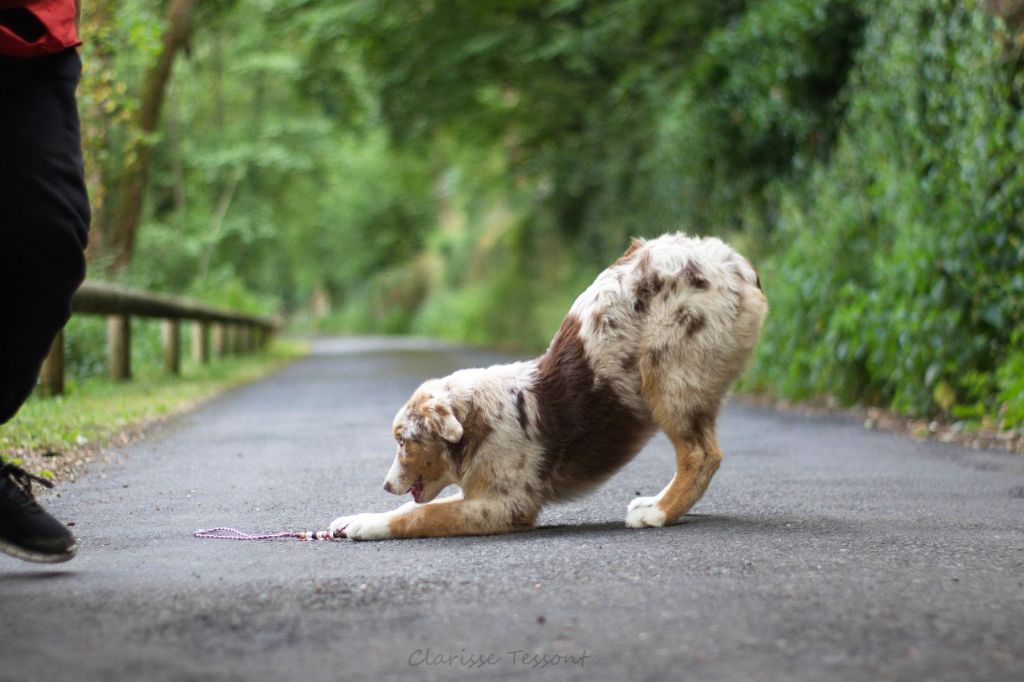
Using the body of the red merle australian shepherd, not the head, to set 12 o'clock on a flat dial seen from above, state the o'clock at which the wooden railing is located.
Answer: The wooden railing is roughly at 2 o'clock from the red merle australian shepherd.

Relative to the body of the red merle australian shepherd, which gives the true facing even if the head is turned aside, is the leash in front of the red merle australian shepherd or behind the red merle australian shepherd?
in front

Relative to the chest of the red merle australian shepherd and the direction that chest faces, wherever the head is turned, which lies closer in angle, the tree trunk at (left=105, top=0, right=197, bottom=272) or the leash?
the leash

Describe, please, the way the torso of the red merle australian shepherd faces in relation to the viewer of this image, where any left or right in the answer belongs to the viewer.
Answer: facing to the left of the viewer

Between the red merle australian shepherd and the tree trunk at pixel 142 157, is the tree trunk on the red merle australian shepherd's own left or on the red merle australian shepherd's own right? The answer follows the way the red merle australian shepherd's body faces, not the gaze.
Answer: on the red merle australian shepherd's own right

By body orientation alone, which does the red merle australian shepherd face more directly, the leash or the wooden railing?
the leash
